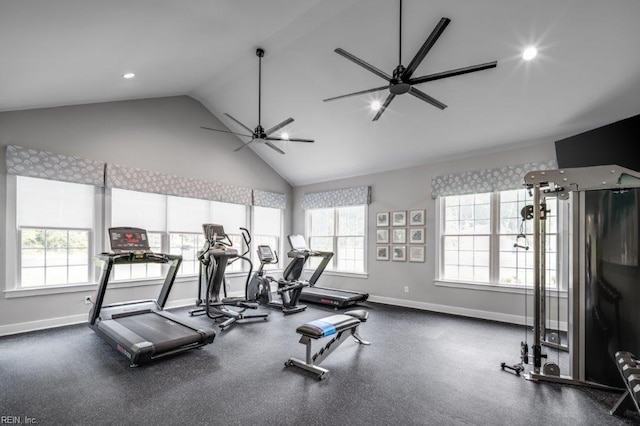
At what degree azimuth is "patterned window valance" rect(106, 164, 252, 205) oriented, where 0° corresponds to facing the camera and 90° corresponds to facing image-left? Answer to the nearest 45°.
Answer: approximately 315°

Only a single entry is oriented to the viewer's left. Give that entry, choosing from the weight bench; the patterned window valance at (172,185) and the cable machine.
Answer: the cable machine

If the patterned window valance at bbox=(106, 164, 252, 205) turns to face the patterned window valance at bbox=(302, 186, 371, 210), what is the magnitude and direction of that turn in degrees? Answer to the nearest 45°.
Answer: approximately 45° to its left

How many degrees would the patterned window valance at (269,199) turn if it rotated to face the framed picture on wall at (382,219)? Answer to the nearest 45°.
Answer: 0° — it already faces it

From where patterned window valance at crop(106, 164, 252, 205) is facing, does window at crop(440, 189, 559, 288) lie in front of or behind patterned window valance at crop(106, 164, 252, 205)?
in front

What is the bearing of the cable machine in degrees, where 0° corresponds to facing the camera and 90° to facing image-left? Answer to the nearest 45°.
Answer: approximately 90°

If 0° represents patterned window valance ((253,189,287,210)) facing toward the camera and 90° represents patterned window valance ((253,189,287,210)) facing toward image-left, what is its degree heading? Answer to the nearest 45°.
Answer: approximately 315°

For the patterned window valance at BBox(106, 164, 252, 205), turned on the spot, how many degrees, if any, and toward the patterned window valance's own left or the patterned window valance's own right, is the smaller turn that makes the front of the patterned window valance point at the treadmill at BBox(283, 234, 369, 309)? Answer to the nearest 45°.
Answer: approximately 45° to the patterned window valance's own left

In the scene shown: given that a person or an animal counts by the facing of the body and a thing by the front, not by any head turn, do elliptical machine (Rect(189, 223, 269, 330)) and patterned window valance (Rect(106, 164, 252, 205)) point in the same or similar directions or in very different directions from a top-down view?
very different directions

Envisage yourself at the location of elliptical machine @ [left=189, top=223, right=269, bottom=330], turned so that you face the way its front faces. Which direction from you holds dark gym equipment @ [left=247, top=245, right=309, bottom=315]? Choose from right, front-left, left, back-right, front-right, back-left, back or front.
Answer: right

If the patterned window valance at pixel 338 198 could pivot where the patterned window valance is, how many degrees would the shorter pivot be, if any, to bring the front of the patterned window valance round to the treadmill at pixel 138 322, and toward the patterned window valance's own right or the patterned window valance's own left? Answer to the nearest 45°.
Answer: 0° — it already faces it
